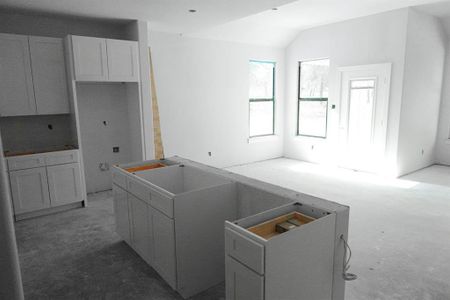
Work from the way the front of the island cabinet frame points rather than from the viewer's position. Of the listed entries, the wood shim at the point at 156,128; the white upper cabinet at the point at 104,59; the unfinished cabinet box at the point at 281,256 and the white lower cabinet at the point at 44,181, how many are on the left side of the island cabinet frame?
1

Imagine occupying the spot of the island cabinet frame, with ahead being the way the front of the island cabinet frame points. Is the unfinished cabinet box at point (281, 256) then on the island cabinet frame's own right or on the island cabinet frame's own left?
on the island cabinet frame's own left

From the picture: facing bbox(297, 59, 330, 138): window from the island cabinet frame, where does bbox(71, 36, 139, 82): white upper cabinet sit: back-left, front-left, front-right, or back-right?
front-left

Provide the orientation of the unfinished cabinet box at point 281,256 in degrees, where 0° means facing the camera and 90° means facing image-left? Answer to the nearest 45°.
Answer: approximately 45°

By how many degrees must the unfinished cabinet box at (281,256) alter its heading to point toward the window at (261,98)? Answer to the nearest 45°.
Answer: approximately 135° to its right

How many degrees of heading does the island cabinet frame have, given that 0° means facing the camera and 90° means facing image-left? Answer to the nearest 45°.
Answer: approximately 45°

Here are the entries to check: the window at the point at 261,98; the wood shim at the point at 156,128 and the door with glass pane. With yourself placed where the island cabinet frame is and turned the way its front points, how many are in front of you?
0

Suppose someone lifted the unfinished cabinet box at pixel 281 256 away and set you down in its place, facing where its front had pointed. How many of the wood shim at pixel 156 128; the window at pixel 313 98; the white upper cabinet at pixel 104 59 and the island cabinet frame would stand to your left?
0

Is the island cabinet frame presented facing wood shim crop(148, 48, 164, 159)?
no

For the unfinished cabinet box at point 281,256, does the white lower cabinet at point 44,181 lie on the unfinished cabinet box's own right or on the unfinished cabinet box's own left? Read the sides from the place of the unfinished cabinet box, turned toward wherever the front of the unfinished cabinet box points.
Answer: on the unfinished cabinet box's own right

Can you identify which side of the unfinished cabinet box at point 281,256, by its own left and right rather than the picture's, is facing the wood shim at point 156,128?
right

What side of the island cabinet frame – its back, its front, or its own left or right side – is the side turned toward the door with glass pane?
back

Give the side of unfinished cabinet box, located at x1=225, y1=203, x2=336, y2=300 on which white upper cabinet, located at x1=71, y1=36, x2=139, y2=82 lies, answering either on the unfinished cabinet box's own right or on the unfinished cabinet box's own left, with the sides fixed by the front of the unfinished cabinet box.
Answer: on the unfinished cabinet box's own right

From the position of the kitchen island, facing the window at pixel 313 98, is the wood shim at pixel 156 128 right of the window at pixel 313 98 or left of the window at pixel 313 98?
left

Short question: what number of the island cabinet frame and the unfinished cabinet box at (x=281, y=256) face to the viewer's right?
0

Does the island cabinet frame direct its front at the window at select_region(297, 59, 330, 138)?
no

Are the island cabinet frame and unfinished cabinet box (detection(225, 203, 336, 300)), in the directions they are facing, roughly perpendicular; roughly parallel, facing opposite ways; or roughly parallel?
roughly parallel
